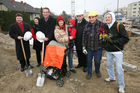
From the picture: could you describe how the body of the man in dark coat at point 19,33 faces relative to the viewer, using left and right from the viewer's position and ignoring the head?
facing the viewer

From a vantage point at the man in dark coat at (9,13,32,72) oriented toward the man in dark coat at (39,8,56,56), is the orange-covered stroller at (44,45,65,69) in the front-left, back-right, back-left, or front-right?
front-right

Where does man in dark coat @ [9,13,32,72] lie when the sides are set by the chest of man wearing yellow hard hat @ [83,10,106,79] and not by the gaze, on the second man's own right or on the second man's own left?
on the second man's own right

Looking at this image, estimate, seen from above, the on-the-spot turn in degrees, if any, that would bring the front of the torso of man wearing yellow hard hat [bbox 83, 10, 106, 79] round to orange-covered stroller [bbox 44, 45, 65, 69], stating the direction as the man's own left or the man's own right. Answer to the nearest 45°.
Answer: approximately 45° to the man's own right

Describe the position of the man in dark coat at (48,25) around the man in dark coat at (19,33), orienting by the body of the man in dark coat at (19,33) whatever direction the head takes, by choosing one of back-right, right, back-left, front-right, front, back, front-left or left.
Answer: front-left

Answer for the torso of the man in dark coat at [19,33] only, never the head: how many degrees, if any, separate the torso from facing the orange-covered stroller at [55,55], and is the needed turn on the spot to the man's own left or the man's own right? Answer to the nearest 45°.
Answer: approximately 45° to the man's own left

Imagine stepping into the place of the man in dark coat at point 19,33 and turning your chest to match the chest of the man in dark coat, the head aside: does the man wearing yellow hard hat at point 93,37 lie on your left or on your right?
on your left

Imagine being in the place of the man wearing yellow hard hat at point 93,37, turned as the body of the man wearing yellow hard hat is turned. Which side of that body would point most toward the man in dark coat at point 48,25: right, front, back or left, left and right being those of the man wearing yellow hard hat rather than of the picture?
right

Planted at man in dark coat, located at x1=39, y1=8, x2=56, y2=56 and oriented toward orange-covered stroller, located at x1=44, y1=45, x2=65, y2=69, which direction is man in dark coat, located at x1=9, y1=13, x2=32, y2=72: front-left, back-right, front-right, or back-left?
back-right

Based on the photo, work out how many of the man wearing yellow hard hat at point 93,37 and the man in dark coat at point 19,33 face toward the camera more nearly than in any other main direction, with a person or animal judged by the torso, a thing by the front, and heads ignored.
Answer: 2
